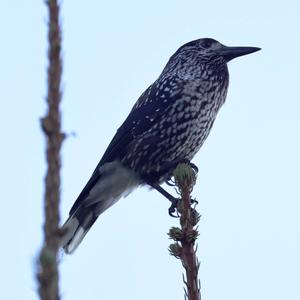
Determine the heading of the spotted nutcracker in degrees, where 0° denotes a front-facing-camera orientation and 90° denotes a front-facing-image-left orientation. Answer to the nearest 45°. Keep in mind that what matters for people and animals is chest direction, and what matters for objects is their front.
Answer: approximately 270°
